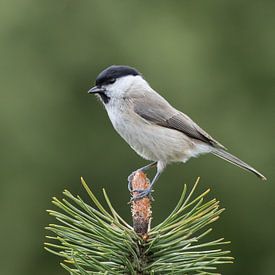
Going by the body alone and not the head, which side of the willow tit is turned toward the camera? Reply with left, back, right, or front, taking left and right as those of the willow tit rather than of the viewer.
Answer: left
